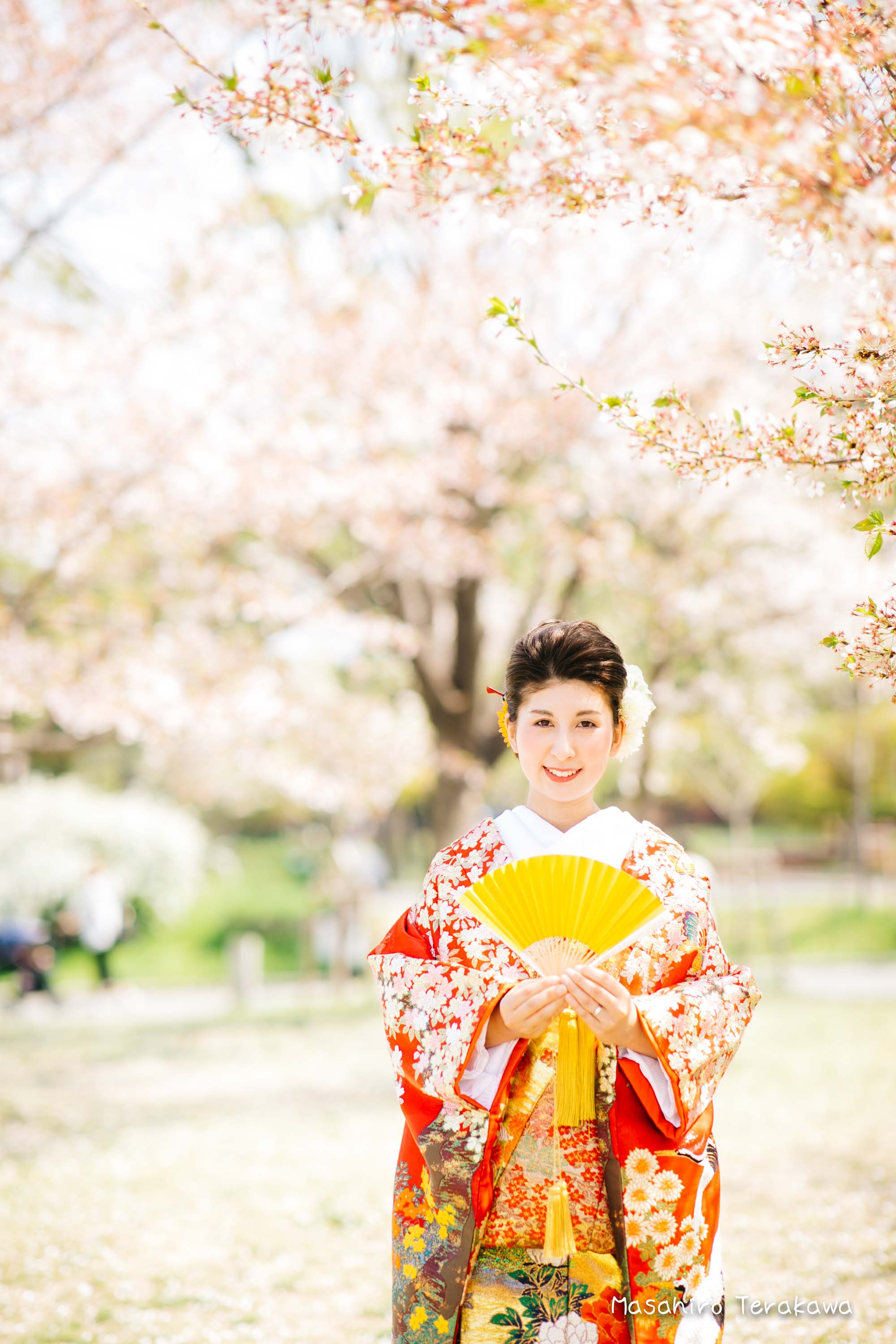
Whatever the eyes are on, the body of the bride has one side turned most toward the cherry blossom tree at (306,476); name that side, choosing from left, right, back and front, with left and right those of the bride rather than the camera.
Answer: back

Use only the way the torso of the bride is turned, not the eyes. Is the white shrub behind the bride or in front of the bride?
behind

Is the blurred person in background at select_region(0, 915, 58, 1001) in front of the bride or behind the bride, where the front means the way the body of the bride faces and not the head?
behind

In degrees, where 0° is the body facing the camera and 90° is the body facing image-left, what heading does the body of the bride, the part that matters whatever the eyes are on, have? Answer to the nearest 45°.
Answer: approximately 0°
